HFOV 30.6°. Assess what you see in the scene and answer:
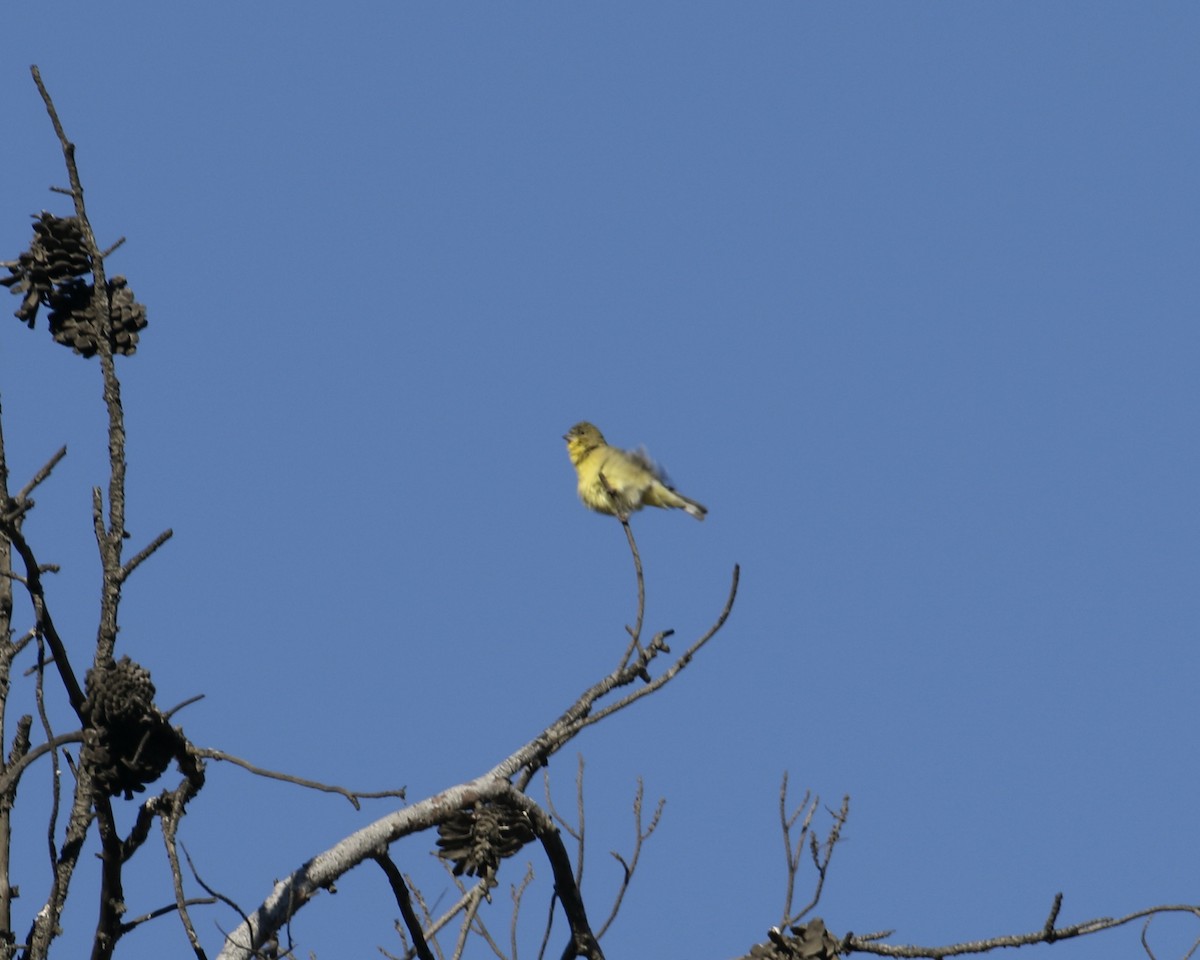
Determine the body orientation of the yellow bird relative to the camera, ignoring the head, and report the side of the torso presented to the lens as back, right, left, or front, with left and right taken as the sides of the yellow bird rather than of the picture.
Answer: left
